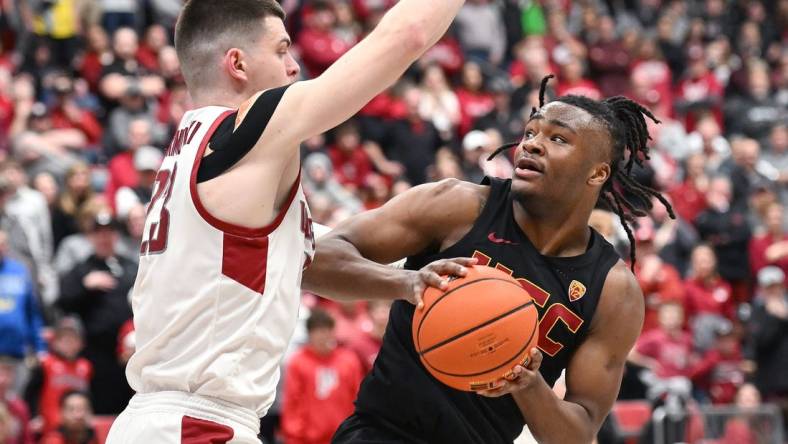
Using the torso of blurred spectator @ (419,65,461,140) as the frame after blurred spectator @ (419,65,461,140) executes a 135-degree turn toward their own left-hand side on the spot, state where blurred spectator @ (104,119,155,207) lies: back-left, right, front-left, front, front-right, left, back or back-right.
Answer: back

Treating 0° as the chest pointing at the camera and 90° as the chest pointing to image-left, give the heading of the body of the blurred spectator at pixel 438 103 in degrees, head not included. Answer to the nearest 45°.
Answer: approximately 0°

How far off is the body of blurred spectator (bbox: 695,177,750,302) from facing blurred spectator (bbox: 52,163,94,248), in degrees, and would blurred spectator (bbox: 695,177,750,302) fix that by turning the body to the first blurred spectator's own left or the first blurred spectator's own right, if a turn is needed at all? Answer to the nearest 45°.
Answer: approximately 45° to the first blurred spectator's own right

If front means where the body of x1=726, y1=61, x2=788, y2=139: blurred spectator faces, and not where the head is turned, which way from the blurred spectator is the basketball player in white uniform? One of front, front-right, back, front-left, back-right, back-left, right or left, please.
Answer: front

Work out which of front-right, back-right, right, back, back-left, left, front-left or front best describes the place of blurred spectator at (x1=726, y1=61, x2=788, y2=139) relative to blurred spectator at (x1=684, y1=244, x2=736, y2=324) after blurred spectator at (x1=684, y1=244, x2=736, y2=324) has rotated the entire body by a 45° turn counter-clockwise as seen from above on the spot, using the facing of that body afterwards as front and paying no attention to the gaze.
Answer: back-left

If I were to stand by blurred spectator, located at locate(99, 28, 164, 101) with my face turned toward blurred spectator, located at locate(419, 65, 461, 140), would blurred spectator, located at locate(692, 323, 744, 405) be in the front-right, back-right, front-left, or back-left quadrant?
front-right

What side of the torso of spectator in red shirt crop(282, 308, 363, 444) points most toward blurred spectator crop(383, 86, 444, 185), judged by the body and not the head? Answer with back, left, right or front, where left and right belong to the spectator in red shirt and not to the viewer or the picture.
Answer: back

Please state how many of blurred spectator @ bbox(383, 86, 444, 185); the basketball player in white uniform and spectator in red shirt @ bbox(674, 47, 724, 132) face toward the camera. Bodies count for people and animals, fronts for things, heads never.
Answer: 2

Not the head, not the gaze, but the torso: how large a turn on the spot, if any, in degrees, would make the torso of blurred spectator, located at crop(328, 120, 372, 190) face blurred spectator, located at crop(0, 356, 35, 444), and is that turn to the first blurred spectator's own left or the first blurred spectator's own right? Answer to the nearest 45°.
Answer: approximately 45° to the first blurred spectator's own right

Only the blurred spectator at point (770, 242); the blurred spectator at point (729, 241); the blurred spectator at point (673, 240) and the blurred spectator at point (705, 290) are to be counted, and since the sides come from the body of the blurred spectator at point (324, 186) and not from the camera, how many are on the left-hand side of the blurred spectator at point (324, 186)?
4

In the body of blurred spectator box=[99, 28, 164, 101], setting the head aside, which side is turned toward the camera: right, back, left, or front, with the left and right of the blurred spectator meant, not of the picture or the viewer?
front

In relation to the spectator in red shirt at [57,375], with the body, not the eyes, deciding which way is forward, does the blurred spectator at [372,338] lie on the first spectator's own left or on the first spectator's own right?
on the first spectator's own left

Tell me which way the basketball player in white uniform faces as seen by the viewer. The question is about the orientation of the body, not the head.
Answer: to the viewer's right
